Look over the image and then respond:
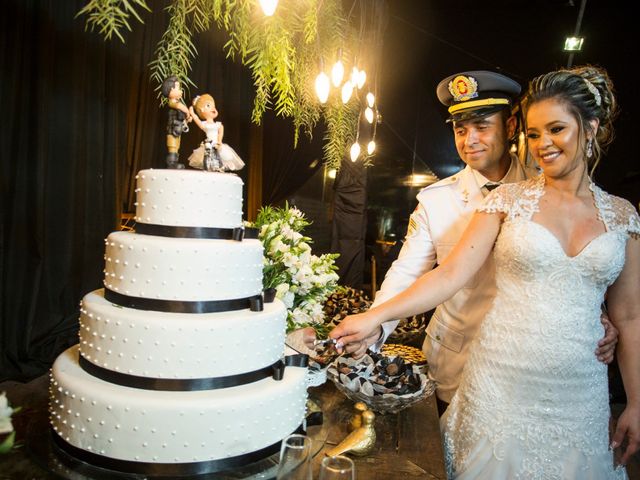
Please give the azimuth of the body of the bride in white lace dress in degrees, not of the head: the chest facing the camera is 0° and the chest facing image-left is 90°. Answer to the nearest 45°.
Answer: approximately 0°

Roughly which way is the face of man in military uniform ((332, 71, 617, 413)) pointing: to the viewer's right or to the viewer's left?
to the viewer's left

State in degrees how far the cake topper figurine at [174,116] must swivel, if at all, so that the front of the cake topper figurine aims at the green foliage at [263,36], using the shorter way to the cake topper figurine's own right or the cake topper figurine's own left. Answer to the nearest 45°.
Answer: approximately 45° to the cake topper figurine's own left

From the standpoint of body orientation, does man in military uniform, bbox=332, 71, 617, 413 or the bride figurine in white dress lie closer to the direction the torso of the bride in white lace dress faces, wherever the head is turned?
the bride figurine in white dress

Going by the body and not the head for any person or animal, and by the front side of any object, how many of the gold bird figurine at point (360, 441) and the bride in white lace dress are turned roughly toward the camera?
1
